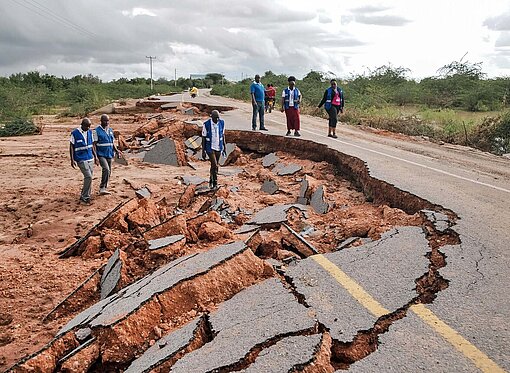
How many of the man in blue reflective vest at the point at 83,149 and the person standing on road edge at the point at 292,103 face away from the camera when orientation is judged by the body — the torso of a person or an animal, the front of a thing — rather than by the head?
0

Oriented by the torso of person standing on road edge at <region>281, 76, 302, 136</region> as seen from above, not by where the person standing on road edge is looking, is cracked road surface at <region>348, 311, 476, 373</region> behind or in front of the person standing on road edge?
in front

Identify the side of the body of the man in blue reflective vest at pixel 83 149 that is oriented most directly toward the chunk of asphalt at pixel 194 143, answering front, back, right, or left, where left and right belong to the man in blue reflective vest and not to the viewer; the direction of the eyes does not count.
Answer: left

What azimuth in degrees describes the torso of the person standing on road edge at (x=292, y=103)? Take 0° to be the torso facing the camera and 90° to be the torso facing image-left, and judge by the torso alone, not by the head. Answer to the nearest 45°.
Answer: approximately 0°

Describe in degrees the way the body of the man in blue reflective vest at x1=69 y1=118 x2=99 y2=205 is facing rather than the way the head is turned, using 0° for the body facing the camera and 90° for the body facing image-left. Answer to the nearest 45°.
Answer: approximately 315°

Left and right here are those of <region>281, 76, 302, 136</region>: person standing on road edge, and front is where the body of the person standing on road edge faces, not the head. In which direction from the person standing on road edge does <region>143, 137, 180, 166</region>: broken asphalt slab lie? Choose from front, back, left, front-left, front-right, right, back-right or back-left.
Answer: right

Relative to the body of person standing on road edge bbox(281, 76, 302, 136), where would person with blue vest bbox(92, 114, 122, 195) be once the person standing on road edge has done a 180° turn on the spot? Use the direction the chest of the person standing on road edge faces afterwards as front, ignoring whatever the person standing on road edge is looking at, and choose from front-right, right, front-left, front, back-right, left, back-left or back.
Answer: back-left

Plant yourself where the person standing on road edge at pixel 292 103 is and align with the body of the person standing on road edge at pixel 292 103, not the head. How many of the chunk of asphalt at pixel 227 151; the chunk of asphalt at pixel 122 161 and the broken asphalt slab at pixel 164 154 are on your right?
3

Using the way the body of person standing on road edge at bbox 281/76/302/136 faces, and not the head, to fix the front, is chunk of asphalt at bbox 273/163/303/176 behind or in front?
in front

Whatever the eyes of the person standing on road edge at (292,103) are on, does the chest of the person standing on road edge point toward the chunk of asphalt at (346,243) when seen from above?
yes
